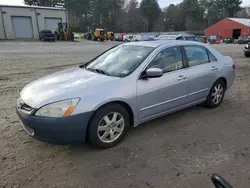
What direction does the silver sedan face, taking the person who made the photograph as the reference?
facing the viewer and to the left of the viewer

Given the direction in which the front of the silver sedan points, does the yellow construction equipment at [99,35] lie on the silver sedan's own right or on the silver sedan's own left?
on the silver sedan's own right

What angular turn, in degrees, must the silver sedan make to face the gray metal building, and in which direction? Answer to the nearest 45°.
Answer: approximately 90° to its right
